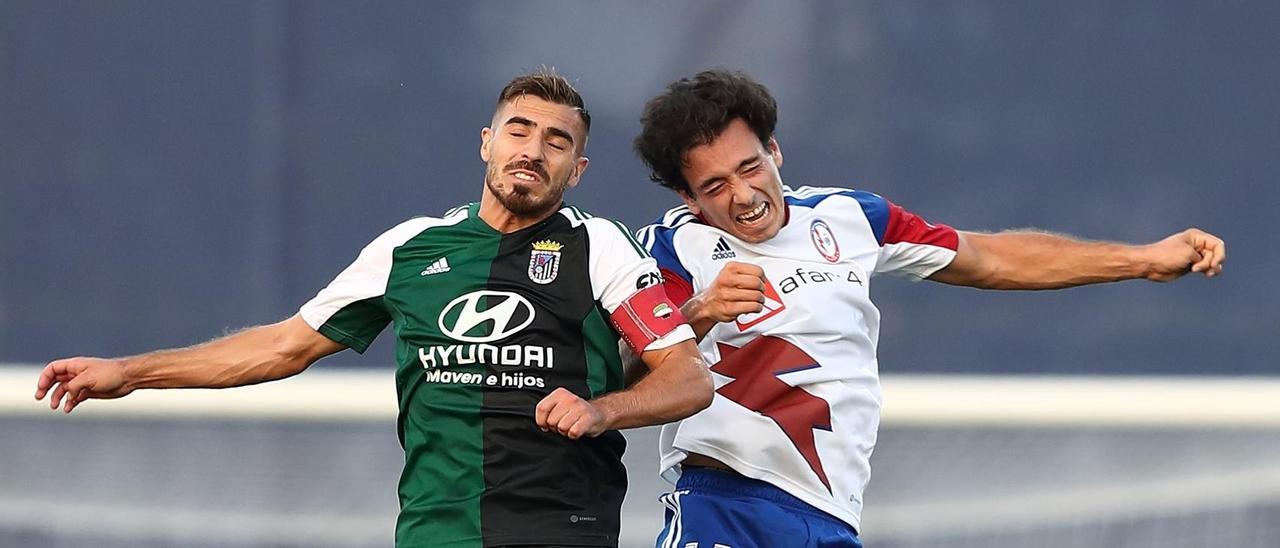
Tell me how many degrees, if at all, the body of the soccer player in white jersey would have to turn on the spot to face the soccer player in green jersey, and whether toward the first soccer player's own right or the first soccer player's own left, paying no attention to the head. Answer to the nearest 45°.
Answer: approximately 45° to the first soccer player's own right

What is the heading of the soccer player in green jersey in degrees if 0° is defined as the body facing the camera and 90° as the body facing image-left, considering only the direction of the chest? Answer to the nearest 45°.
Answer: approximately 0°

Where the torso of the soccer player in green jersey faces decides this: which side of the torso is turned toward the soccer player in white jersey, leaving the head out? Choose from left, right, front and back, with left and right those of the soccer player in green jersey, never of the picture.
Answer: left

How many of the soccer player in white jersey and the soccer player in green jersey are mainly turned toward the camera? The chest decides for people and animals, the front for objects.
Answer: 2
